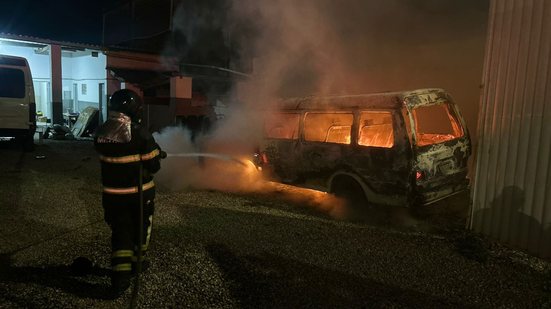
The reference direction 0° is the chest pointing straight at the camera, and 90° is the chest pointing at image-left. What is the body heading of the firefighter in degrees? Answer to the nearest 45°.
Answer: approximately 225°

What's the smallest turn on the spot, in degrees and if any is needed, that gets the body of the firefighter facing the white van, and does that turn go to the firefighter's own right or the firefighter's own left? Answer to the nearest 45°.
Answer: approximately 45° to the firefighter's own left
